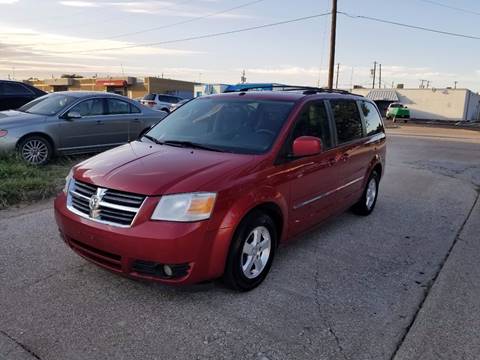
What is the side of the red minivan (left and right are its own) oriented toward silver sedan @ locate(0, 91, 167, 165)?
right

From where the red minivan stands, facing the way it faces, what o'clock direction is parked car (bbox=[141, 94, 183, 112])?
The parked car is roughly at 4 o'clock from the red minivan.

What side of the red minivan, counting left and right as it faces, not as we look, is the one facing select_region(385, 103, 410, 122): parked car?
back

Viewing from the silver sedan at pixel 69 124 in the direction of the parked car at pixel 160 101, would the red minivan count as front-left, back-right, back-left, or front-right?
back-right

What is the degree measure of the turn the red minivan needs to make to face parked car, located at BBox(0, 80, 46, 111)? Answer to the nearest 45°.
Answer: approximately 90° to its right

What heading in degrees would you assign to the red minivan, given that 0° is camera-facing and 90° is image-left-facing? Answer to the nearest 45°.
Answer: approximately 45°

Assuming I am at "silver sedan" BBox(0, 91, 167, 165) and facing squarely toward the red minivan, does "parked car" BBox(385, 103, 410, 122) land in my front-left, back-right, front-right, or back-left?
back-left
